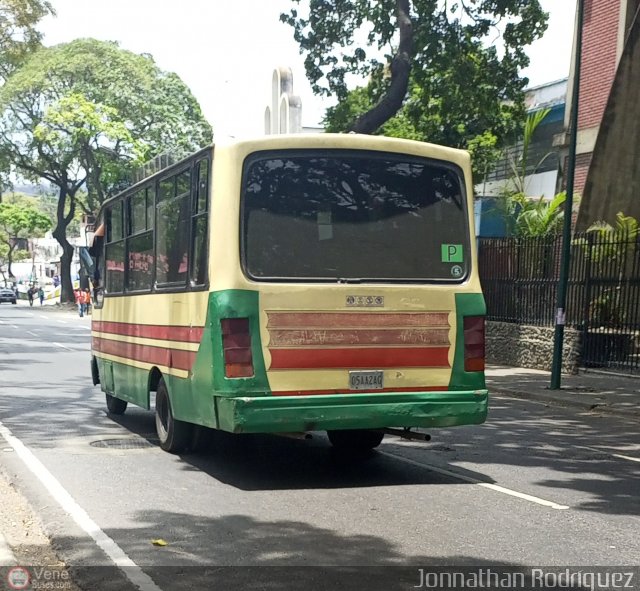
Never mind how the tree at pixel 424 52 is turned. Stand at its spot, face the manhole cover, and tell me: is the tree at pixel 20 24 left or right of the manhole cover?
right

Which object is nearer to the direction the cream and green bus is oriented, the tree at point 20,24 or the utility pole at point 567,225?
the tree

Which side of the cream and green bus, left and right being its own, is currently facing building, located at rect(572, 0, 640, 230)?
right

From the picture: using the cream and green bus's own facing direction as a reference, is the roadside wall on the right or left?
on its right

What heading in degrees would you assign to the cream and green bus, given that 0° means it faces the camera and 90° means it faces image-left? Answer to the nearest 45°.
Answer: approximately 135°

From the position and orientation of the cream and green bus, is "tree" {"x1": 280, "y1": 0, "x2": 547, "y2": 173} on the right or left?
on its right

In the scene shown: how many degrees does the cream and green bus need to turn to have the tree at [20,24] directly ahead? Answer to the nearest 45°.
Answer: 0° — it already faces it

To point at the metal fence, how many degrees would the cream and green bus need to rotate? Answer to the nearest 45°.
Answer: approximately 90° to its right

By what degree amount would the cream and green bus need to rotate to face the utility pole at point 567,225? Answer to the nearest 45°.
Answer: approximately 90° to its right
